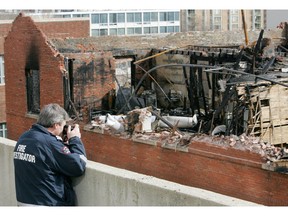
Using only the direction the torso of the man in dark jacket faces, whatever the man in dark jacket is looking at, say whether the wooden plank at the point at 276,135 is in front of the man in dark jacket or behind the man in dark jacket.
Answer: in front

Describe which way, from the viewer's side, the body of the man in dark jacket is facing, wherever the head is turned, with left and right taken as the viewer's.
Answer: facing away from the viewer and to the right of the viewer

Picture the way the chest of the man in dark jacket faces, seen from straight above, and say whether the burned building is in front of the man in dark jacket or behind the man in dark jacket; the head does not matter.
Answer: in front

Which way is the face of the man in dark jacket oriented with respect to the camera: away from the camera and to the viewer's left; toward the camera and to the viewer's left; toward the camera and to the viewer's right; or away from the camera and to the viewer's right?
away from the camera and to the viewer's right
